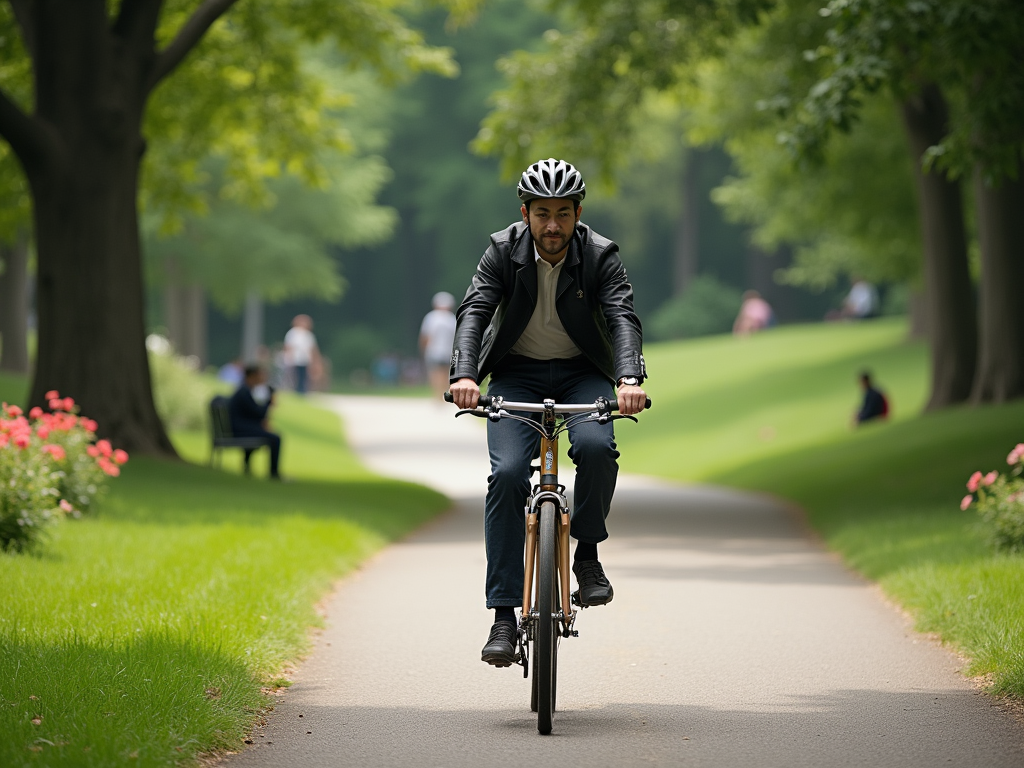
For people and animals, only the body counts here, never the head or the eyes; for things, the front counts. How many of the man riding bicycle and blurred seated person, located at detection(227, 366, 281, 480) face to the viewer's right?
1

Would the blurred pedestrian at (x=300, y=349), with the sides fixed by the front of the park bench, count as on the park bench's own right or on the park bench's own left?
on the park bench's own left

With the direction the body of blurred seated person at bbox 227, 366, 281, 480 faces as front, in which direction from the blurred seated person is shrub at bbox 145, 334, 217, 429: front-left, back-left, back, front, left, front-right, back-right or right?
left

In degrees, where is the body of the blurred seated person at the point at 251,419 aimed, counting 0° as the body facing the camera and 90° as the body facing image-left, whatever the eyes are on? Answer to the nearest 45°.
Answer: approximately 270°

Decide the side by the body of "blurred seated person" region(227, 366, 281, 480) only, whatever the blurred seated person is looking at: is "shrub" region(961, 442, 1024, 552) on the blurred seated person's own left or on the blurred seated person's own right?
on the blurred seated person's own right

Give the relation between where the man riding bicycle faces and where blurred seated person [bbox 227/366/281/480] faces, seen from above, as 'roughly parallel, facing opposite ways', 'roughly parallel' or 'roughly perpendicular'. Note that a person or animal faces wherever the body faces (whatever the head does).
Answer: roughly perpendicular

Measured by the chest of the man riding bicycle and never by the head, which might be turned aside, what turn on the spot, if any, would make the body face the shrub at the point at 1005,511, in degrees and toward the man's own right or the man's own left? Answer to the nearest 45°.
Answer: approximately 135° to the man's own left

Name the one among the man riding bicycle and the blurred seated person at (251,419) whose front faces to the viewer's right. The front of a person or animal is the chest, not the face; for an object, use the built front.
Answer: the blurred seated person

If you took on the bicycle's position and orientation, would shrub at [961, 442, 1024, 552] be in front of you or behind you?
behind

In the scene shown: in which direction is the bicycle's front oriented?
toward the camera

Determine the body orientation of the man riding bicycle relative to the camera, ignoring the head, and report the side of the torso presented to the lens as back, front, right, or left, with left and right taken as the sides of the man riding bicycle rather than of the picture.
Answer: front

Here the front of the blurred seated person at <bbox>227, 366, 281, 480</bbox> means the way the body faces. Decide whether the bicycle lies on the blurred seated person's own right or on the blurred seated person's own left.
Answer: on the blurred seated person's own right

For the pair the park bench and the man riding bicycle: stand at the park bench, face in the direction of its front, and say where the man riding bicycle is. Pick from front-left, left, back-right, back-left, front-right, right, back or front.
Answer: right

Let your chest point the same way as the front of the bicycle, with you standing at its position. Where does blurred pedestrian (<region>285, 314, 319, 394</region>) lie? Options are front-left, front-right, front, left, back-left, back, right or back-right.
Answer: back

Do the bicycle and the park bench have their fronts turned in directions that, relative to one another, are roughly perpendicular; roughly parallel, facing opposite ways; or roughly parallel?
roughly perpendicular
